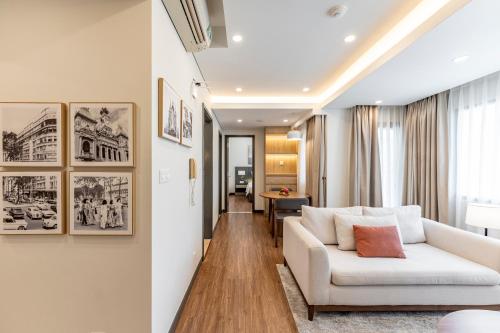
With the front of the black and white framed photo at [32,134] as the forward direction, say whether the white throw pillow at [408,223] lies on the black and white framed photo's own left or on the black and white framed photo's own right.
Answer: on the black and white framed photo's own left

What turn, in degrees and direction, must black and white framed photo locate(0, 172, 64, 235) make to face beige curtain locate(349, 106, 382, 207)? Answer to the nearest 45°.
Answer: approximately 90° to its left

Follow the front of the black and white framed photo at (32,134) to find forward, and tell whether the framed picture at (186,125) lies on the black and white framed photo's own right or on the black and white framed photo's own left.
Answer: on the black and white framed photo's own left

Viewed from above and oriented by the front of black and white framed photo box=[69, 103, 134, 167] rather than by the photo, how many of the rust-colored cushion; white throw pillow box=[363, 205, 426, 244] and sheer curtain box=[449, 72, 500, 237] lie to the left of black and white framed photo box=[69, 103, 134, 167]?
3

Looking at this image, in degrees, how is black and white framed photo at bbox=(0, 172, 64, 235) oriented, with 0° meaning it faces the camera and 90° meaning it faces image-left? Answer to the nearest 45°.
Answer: approximately 0°

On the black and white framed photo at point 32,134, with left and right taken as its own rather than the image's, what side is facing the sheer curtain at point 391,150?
left
